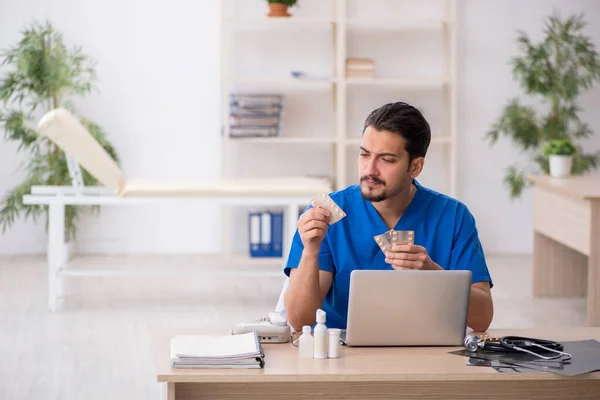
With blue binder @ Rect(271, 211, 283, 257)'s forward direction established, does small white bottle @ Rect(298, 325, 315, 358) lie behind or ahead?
ahead

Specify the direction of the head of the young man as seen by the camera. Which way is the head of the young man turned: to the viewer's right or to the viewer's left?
to the viewer's left

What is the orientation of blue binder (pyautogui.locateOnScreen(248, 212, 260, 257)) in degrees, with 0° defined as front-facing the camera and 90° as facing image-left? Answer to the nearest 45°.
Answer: approximately 0°

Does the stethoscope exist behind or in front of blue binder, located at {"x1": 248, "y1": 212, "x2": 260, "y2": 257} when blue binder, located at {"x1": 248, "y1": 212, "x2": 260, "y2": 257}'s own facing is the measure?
in front

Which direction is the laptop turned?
away from the camera

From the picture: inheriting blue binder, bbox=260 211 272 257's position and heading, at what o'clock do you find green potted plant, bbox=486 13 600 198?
The green potted plant is roughly at 9 o'clock from the blue binder.

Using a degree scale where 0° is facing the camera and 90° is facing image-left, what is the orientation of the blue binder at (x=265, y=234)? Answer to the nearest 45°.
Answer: approximately 0°

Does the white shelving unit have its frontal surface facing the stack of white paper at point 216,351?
yes

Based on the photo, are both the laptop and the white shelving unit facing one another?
yes
